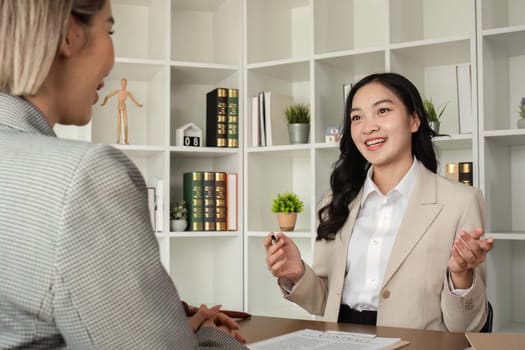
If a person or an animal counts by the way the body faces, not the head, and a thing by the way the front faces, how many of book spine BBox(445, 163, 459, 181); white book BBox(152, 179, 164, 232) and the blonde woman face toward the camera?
2

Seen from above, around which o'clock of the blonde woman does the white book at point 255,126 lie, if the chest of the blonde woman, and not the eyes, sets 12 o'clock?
The white book is roughly at 11 o'clock from the blonde woman.

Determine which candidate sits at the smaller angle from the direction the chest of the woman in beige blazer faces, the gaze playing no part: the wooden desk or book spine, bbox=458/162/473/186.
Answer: the wooden desk

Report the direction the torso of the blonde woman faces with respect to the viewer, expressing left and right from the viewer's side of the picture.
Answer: facing away from the viewer and to the right of the viewer

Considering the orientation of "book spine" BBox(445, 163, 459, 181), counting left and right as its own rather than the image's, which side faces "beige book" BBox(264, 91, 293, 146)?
right

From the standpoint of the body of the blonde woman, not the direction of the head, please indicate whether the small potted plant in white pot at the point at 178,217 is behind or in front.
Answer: in front

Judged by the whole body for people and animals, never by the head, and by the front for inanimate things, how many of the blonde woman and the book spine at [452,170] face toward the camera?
1

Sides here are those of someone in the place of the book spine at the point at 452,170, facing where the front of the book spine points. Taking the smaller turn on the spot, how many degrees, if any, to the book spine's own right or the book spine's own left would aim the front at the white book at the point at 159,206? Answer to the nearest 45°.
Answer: approximately 90° to the book spine's own right

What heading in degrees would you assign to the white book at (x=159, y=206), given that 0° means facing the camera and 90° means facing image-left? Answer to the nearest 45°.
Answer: approximately 0°

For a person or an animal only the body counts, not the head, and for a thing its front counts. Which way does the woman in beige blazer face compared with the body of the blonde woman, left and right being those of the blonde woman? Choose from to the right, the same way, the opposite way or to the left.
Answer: the opposite way

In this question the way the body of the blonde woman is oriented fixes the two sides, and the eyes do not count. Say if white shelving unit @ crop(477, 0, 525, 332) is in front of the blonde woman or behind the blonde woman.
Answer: in front
